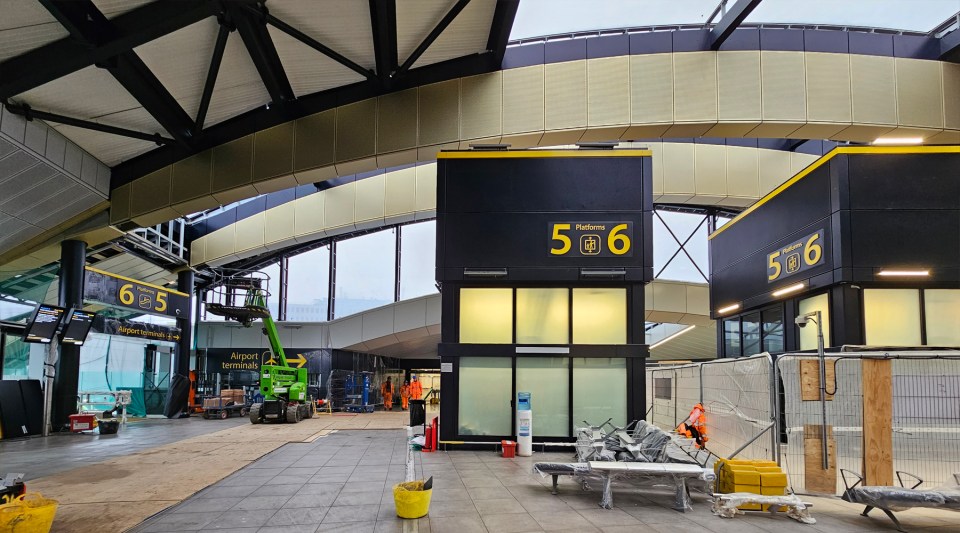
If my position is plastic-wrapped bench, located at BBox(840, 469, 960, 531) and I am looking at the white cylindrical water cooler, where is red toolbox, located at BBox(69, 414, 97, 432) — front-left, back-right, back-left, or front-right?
front-left

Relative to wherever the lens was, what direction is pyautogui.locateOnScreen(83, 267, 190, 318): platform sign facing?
facing the viewer and to the right of the viewer

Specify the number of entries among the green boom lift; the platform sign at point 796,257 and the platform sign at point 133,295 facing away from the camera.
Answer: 0

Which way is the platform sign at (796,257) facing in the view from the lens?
facing the viewer and to the left of the viewer

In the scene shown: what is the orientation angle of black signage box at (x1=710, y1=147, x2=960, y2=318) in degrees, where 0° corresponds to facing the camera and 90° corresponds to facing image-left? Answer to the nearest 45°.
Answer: approximately 45°

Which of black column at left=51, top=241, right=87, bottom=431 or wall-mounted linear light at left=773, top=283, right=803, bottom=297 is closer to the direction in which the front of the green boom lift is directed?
the black column

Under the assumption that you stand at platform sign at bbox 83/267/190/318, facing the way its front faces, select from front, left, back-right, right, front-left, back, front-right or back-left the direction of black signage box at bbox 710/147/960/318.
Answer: front

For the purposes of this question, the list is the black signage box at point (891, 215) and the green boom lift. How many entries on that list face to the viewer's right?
0
